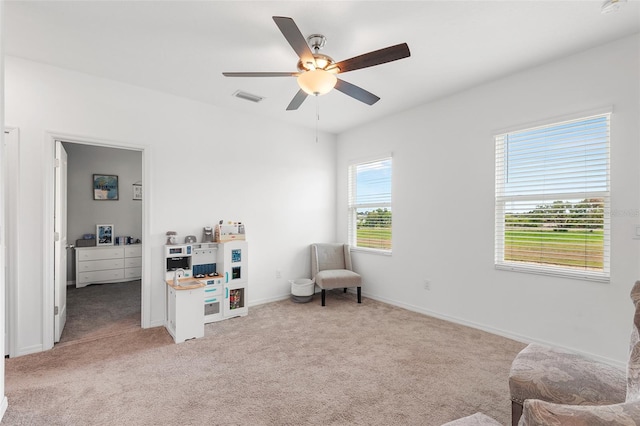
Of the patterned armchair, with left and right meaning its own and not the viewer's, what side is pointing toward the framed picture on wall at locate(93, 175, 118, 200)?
front

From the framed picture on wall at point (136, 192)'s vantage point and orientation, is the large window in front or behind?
in front

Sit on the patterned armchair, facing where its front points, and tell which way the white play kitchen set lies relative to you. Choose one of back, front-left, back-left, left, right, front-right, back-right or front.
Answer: front

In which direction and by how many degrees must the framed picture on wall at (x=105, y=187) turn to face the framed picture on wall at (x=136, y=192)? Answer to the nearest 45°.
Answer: approximately 90° to its left

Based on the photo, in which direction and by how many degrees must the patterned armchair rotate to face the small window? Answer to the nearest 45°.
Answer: approximately 45° to its right

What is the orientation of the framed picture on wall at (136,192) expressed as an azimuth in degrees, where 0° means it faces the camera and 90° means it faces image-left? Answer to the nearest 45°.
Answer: approximately 0°

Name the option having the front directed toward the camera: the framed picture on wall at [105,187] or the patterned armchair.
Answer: the framed picture on wall

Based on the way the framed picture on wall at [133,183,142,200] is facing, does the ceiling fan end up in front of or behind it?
in front

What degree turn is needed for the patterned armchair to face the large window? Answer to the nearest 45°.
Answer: approximately 90° to its right

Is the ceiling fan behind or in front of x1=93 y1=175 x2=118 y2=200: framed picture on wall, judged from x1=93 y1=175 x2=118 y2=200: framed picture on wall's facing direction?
in front

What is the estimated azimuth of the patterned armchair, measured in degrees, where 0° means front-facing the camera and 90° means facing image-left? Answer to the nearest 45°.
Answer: approximately 90°

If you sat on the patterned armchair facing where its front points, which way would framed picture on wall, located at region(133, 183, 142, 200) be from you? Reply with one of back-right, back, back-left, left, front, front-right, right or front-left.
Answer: front

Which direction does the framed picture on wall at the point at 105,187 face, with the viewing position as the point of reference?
facing the viewer
